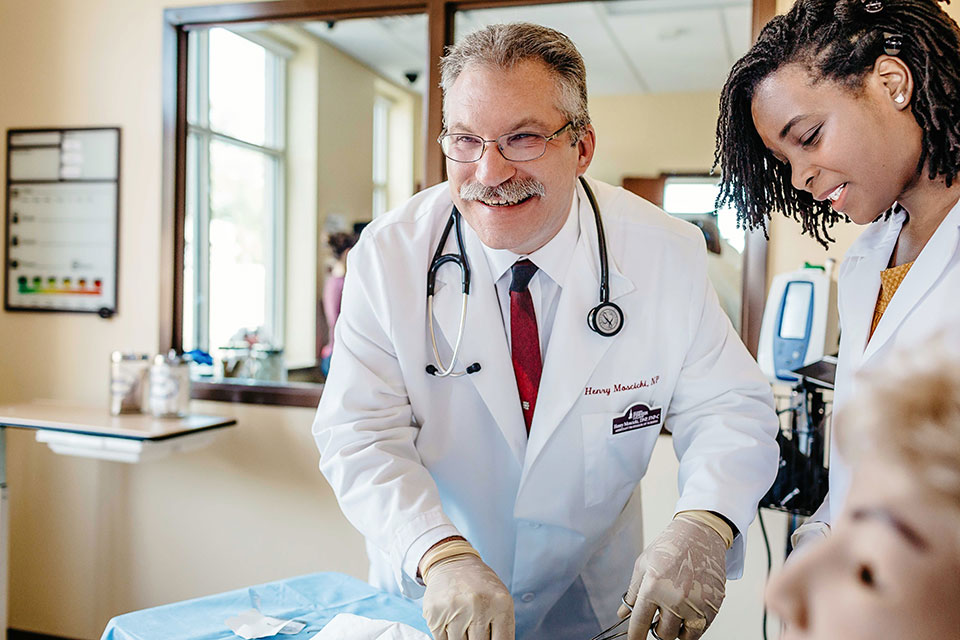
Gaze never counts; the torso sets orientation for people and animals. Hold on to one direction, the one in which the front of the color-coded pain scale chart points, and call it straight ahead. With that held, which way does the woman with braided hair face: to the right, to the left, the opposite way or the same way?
to the right

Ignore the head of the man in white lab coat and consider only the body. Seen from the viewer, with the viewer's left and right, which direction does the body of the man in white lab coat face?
facing the viewer

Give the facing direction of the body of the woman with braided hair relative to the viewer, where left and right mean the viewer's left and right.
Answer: facing the viewer and to the left of the viewer

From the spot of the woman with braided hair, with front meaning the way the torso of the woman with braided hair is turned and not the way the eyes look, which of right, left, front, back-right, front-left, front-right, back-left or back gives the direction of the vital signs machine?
back-right

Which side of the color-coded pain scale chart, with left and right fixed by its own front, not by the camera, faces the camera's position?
front

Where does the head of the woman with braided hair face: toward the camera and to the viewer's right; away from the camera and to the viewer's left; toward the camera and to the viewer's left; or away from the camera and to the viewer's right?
toward the camera and to the viewer's left

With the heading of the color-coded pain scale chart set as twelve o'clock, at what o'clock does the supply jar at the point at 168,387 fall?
The supply jar is roughly at 11 o'clock from the color-coded pain scale chart.

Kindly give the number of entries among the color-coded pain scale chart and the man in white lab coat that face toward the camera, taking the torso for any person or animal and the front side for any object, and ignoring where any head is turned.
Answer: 2
